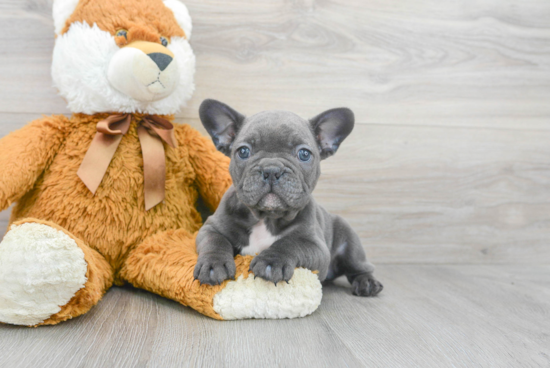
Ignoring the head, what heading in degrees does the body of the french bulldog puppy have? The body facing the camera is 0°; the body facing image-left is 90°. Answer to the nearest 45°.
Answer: approximately 45°

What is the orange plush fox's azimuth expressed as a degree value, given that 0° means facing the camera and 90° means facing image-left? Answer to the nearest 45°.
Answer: approximately 315°
